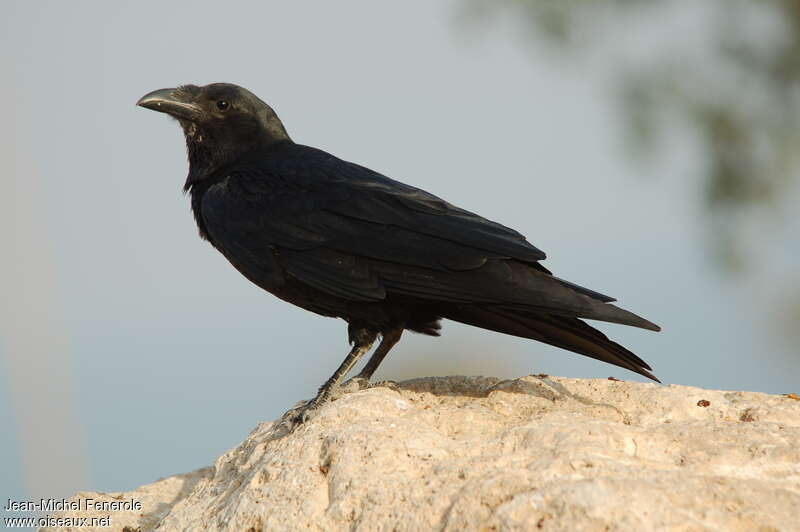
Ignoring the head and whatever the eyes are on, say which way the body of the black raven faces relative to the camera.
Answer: to the viewer's left
